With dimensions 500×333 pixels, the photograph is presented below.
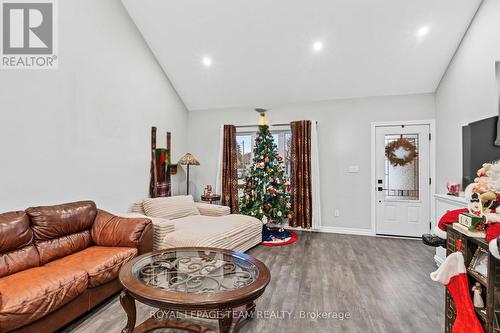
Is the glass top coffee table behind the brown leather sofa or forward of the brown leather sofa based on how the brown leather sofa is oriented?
forward

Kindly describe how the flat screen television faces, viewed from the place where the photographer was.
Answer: facing the viewer and to the left of the viewer

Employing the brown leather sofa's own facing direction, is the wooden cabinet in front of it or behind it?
in front

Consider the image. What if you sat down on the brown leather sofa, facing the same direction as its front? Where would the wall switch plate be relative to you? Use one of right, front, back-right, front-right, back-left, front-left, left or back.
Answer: front-left

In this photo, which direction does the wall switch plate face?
toward the camera

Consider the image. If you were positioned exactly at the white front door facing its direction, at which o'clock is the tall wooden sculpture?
The tall wooden sculpture is roughly at 2 o'clock from the white front door.

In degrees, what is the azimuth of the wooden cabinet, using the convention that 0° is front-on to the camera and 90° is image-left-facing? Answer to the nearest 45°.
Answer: approximately 45°

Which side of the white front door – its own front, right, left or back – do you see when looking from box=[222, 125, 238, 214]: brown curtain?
right

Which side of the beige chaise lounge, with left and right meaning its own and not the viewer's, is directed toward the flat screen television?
front

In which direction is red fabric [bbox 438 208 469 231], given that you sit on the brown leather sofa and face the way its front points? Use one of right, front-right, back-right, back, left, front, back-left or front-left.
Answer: front

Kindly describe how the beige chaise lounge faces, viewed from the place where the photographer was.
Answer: facing the viewer and to the right of the viewer

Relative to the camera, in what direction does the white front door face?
facing the viewer

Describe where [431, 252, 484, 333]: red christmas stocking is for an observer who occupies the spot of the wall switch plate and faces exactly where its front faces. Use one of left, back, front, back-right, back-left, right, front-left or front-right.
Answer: front

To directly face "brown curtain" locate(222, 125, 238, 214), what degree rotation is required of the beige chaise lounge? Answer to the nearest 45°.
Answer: approximately 90° to its left

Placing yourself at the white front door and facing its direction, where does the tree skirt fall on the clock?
The tree skirt is roughly at 2 o'clock from the white front door.

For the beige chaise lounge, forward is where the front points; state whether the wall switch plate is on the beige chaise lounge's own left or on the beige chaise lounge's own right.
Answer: on the beige chaise lounge's own left
